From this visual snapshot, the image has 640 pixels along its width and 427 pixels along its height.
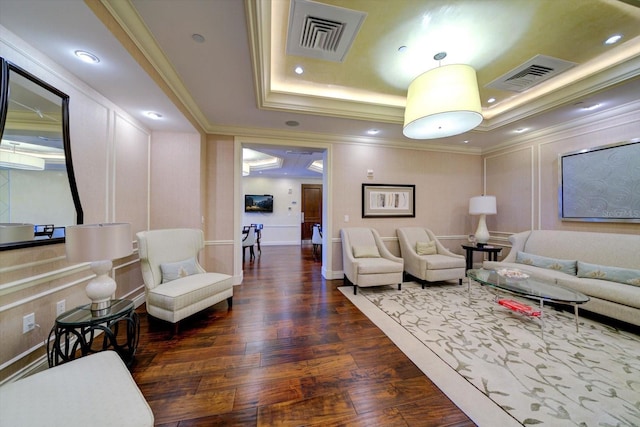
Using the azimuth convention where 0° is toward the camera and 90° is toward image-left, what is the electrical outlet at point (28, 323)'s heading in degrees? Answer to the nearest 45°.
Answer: approximately 315°

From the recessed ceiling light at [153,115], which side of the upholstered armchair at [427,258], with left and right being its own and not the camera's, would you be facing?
right

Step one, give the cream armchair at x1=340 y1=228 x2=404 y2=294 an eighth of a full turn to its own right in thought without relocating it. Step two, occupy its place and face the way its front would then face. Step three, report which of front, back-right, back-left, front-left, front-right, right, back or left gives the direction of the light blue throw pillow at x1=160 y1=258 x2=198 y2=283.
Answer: front-right

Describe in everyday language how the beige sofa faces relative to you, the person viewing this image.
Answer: facing the viewer and to the left of the viewer

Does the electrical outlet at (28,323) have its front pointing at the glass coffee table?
yes

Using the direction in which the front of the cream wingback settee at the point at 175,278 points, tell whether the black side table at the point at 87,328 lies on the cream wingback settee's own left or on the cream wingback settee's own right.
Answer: on the cream wingback settee's own right

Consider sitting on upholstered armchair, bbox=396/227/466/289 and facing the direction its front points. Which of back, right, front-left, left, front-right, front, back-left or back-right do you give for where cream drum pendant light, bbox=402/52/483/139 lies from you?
front-right

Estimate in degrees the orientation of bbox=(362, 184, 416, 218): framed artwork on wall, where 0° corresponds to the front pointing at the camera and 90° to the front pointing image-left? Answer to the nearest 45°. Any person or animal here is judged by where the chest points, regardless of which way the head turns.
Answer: approximately 0°

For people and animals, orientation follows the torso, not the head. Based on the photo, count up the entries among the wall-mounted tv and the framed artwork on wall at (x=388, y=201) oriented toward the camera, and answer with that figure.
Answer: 2

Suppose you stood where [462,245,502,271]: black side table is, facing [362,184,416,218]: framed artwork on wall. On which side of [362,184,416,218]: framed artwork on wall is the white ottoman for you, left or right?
left
